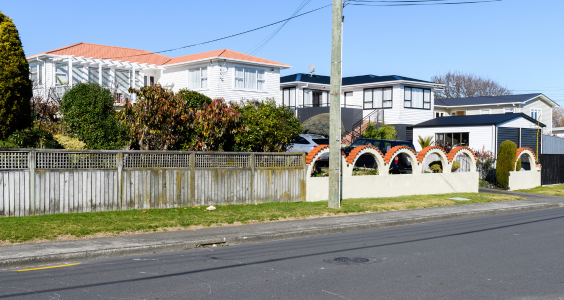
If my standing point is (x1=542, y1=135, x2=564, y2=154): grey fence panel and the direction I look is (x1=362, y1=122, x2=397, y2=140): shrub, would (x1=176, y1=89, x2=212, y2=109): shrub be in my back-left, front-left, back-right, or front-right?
front-left

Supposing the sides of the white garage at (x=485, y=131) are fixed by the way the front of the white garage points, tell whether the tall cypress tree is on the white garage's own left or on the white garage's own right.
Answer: on the white garage's own right

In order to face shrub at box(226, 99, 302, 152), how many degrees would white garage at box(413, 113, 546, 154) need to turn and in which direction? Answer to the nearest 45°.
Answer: approximately 45° to its right

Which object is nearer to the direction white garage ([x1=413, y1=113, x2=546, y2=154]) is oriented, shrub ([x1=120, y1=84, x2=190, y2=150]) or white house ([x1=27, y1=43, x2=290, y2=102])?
the shrub

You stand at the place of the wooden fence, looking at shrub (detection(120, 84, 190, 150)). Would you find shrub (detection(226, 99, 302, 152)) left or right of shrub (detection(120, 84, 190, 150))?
right

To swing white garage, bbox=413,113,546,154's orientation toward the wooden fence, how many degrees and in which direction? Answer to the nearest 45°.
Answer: approximately 45° to its right

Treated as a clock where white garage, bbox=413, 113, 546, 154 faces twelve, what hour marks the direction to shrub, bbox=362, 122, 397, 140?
The shrub is roughly at 4 o'clock from the white garage.

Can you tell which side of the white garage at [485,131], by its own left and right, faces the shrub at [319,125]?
right

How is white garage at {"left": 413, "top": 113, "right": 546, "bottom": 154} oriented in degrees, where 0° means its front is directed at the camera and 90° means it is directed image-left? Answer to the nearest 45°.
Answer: approximately 315°

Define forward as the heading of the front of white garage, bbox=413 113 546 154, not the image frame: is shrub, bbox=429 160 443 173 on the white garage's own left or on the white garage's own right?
on the white garage's own right

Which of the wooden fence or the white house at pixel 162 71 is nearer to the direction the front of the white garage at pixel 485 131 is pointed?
the wooden fence

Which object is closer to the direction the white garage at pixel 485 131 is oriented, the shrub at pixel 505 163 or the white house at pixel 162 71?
the shrub

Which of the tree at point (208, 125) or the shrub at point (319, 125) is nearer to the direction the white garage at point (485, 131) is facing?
the tree

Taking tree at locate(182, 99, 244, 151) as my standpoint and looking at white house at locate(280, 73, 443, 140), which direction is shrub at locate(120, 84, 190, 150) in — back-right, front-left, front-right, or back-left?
back-left

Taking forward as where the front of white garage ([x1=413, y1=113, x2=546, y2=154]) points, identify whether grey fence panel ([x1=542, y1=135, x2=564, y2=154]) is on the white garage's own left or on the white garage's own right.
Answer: on the white garage's own left

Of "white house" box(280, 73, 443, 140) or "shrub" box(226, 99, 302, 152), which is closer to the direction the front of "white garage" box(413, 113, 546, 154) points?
the shrub

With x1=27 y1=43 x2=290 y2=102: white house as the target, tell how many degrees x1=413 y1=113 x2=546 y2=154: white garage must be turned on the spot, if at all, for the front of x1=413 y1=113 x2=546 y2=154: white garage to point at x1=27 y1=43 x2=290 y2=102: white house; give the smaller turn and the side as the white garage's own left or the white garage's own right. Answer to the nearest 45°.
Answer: approximately 90° to the white garage's own right

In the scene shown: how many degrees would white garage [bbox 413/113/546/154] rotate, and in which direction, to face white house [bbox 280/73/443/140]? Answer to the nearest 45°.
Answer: approximately 180°

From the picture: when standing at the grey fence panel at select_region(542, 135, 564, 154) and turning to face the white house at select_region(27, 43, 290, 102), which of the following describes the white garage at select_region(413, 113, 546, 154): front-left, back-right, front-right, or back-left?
front-left
